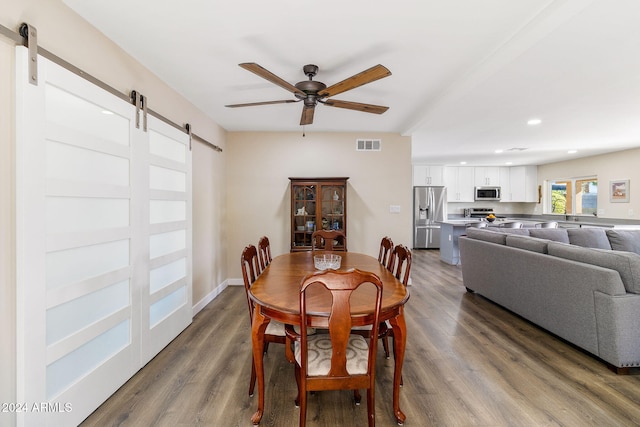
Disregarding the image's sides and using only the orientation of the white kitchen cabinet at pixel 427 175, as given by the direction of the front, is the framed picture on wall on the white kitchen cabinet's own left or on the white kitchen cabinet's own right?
on the white kitchen cabinet's own left

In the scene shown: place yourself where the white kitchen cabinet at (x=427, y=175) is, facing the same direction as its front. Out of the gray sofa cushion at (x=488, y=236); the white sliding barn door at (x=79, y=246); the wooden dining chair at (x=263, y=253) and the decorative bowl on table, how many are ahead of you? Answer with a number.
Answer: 4

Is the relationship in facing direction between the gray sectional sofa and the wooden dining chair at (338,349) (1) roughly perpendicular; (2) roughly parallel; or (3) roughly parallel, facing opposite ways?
roughly perpendicular

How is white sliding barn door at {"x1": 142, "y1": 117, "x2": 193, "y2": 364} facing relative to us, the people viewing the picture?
facing the viewer and to the right of the viewer

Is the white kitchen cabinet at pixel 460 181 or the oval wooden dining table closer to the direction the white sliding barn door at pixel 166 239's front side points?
the oval wooden dining table

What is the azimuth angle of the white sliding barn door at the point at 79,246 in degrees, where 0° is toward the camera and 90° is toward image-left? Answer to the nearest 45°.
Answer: approximately 315°

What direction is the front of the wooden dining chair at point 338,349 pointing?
away from the camera

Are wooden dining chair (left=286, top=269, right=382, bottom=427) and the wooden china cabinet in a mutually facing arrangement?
yes

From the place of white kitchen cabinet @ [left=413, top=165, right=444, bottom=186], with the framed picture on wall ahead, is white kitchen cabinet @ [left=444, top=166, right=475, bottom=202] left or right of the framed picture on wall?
left

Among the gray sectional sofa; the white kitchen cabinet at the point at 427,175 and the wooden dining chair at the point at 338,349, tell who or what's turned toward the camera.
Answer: the white kitchen cabinet

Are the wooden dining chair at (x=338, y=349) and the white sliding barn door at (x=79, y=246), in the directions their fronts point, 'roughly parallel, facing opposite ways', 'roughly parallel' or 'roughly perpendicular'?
roughly perpendicular

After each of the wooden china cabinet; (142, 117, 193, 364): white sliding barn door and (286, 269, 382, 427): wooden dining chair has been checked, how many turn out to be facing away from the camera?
1

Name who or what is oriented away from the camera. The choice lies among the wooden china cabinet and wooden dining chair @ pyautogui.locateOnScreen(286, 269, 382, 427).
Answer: the wooden dining chair

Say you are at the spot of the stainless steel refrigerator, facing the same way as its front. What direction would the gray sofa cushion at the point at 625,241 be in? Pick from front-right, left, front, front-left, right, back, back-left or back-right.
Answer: front-left

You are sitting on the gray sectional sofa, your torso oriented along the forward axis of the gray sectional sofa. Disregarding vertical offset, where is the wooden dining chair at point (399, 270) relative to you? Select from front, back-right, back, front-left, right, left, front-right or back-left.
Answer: back

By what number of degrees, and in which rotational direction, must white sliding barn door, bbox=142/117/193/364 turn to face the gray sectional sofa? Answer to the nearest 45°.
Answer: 0° — it already faces it

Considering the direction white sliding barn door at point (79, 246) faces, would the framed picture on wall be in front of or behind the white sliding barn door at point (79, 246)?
in front
